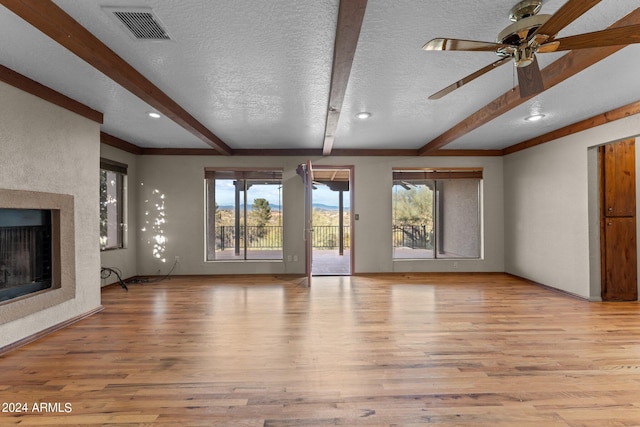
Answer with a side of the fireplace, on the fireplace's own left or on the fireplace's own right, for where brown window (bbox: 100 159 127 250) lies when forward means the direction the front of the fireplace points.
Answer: on the fireplace's own left

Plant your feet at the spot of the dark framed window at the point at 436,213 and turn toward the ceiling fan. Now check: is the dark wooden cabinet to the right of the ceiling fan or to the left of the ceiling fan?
left

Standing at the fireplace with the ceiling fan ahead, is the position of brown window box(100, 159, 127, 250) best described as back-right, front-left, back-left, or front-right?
back-left

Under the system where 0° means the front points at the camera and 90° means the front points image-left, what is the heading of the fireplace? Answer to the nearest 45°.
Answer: approximately 315°

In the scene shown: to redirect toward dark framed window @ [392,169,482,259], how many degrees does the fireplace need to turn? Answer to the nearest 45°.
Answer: approximately 45° to its left

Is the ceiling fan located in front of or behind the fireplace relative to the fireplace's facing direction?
in front

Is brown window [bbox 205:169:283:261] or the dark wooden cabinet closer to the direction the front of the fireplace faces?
the dark wooden cabinet

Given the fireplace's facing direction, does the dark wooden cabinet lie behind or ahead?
ahead

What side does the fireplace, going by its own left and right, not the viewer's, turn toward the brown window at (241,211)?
left
